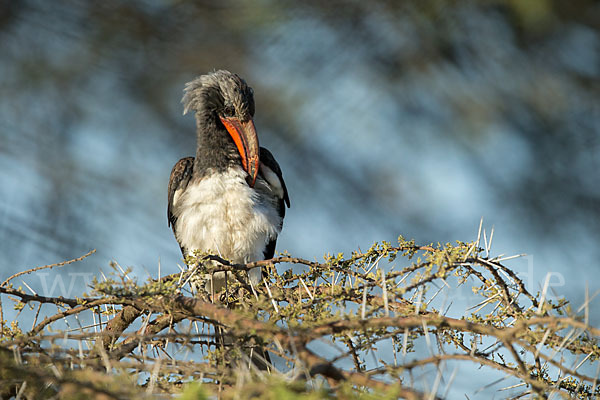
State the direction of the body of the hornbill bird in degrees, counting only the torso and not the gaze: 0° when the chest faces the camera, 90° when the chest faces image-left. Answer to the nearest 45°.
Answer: approximately 0°
